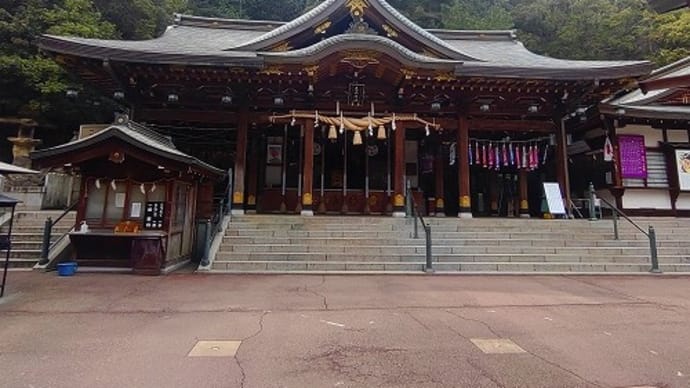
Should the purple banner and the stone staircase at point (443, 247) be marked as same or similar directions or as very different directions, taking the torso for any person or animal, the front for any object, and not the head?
same or similar directions

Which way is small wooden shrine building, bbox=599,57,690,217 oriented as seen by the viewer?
toward the camera

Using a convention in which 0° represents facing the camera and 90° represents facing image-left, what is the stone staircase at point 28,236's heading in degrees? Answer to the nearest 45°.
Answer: approximately 0°

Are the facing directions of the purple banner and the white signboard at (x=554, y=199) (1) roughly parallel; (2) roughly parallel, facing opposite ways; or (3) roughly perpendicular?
roughly parallel

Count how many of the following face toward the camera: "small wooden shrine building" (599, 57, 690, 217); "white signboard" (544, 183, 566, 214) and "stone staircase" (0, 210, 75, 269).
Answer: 3

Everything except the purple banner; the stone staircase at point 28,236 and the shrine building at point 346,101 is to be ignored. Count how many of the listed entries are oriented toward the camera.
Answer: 3

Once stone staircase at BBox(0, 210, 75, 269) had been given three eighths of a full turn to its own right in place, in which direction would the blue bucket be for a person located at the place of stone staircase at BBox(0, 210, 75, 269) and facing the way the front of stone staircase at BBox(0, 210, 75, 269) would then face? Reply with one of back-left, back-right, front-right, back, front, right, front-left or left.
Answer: back-left

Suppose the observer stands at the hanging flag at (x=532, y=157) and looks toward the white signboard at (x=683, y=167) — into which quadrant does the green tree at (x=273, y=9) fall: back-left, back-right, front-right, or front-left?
back-left

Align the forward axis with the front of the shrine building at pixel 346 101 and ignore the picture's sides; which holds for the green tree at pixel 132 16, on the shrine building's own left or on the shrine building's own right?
on the shrine building's own right

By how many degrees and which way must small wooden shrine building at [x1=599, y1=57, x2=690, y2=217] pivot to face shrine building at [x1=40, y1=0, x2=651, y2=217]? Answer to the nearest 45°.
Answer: approximately 45° to its right

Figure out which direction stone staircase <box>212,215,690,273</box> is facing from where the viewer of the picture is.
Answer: facing the viewer

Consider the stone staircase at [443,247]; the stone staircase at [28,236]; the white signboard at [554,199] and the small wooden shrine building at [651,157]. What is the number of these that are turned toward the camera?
4

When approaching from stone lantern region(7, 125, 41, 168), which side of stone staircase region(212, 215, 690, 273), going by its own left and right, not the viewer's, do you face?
right

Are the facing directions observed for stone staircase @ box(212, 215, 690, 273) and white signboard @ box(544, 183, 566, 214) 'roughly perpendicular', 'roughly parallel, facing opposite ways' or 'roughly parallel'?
roughly parallel

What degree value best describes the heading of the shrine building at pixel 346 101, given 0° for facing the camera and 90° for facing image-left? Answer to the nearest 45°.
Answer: approximately 0°
